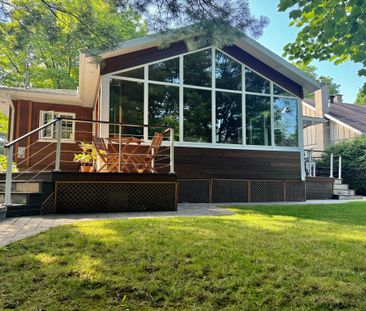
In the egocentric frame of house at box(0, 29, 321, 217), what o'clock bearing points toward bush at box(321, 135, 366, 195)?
The bush is roughly at 8 o'clock from the house.

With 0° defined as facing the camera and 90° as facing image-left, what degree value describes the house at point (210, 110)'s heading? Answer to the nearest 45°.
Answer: approximately 0°

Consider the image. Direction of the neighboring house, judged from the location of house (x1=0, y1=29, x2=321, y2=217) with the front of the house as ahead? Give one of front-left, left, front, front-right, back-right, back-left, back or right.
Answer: back-left
